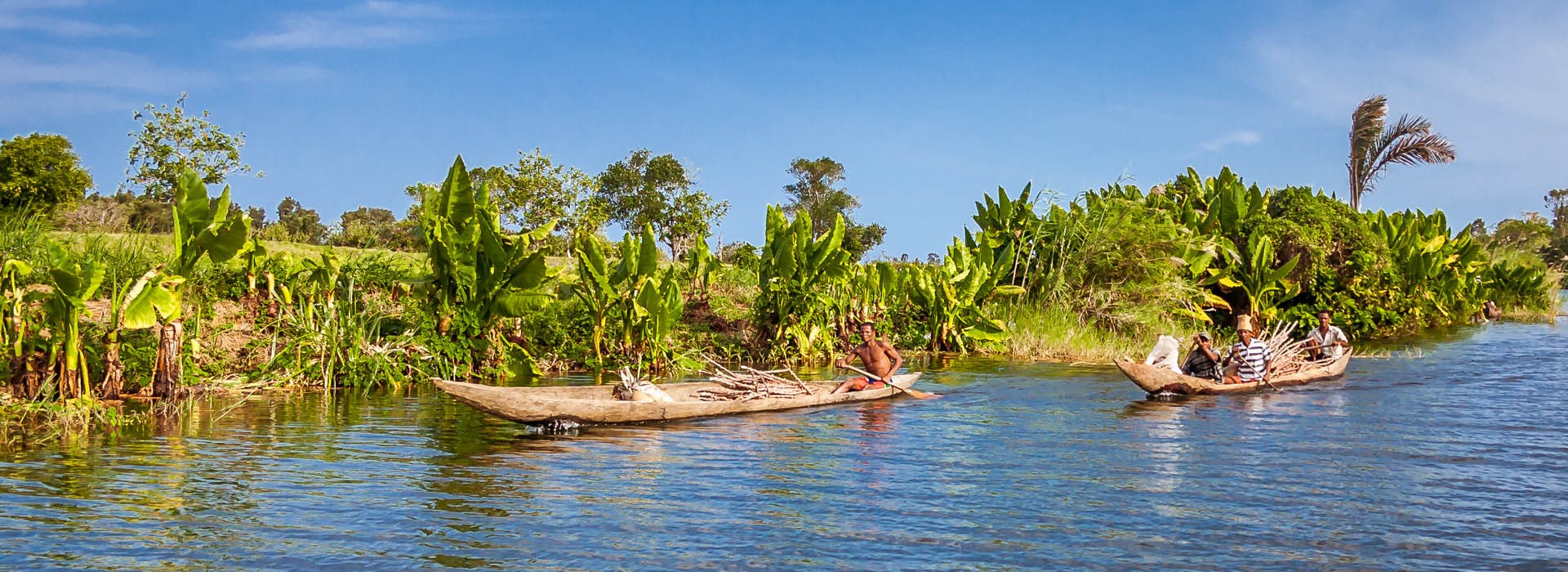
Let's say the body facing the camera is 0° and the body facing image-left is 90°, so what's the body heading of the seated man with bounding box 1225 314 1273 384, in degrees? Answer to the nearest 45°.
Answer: approximately 45°

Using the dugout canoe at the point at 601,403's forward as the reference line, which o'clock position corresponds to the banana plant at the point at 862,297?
The banana plant is roughly at 4 o'clock from the dugout canoe.

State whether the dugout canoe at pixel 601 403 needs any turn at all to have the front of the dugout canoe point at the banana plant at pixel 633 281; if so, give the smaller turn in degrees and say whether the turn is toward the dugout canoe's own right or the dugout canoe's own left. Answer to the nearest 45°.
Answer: approximately 90° to the dugout canoe's own right

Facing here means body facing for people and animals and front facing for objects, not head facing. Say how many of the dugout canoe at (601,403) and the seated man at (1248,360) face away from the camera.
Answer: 0

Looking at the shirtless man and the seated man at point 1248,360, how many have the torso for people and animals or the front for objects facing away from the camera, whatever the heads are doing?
0

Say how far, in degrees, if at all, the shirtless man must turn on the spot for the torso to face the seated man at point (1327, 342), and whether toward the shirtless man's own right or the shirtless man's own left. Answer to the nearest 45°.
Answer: approximately 180°

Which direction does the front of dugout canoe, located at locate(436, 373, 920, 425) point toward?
to the viewer's left

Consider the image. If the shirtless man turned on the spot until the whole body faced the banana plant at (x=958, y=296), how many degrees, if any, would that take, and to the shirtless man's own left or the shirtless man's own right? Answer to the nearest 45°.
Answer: approximately 135° to the shirtless man's own right

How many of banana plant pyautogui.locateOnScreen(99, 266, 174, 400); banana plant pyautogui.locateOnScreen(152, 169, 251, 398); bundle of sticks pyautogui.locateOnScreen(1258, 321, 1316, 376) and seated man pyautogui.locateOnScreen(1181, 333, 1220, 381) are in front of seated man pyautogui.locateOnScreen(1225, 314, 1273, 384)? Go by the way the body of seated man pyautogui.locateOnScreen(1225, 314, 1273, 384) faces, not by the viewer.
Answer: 3

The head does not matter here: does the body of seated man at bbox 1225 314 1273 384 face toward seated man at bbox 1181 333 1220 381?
yes

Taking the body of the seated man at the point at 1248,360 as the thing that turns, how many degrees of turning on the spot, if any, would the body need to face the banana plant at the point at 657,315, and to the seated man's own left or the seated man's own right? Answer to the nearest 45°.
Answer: approximately 45° to the seated man's own right

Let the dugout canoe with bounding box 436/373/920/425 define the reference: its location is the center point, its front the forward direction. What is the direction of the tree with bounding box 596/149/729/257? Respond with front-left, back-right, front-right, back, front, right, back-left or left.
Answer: right

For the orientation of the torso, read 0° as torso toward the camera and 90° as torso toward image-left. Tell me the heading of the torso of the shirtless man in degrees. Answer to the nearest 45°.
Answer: approximately 45°

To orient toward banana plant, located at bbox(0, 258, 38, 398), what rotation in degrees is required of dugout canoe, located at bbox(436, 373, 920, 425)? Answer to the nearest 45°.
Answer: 0° — it already faces it

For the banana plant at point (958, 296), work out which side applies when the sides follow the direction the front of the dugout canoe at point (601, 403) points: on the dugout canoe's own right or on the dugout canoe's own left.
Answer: on the dugout canoe's own right

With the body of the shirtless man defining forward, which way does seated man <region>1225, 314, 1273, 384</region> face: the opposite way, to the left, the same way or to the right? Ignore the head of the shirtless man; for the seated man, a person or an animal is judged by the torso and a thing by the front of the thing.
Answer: the same way

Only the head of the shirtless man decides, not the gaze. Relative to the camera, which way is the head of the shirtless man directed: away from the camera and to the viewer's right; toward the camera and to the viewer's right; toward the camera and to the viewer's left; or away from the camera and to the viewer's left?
toward the camera and to the viewer's left
